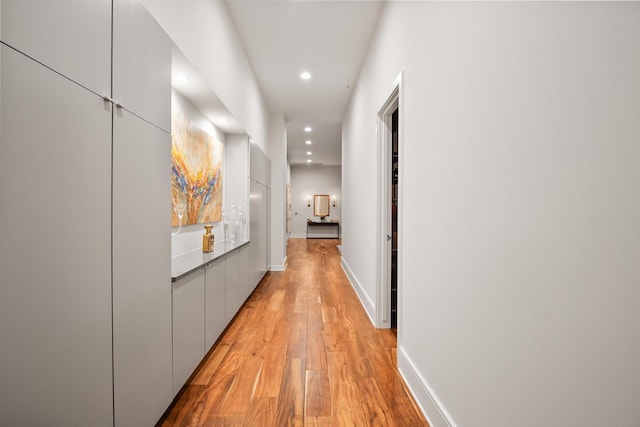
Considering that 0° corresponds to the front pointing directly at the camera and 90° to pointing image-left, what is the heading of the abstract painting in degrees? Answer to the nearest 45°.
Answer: approximately 315°

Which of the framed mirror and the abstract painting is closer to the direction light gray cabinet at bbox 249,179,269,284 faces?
the framed mirror

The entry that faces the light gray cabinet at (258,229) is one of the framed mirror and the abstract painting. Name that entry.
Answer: the framed mirror

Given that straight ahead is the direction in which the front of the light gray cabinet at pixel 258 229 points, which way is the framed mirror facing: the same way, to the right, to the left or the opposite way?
to the right

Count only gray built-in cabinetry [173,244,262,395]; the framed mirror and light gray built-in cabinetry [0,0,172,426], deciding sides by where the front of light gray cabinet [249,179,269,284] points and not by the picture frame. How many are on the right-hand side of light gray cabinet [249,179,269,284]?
2

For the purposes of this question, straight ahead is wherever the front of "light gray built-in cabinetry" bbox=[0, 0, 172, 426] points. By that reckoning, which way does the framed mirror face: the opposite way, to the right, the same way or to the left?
to the right

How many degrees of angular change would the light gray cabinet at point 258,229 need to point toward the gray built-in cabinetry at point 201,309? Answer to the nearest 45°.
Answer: approximately 90° to its right

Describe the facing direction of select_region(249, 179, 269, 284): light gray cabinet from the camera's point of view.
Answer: facing to the right of the viewer

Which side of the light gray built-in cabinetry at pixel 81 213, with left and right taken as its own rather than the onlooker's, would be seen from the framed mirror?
left

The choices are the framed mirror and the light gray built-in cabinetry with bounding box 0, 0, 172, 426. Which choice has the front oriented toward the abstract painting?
the framed mirror
